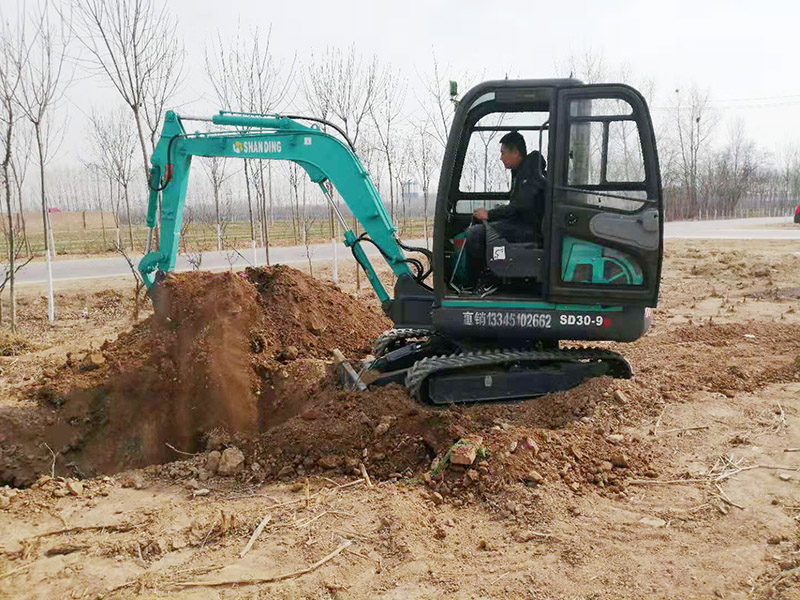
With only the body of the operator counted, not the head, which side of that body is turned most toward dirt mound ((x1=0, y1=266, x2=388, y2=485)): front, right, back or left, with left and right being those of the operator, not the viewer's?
front

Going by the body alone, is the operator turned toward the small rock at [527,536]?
no

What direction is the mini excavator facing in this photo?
to the viewer's left

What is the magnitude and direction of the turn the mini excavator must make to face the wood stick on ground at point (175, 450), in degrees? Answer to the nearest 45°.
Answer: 0° — it already faces it

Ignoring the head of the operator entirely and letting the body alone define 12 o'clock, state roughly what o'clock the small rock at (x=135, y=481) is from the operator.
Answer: The small rock is roughly at 11 o'clock from the operator.

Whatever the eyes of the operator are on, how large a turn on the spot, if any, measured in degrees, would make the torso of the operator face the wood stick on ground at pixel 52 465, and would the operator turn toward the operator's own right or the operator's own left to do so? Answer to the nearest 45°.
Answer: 0° — they already face it

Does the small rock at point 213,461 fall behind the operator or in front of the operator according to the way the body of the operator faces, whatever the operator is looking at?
in front

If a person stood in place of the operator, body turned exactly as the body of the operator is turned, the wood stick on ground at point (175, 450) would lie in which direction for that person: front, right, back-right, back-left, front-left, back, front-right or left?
front

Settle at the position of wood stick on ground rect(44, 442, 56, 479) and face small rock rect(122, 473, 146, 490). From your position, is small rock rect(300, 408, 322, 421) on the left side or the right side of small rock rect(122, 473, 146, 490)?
left

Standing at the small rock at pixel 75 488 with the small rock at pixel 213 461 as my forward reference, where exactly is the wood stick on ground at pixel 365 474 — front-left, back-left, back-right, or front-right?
front-right

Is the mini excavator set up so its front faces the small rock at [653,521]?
no

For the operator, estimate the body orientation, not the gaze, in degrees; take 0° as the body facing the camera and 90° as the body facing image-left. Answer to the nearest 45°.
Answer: approximately 90°

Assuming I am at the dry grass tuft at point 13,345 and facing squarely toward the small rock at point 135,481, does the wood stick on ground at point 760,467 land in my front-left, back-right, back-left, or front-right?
front-left

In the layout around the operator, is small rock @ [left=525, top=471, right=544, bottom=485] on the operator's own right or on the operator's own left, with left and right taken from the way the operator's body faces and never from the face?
on the operator's own left
